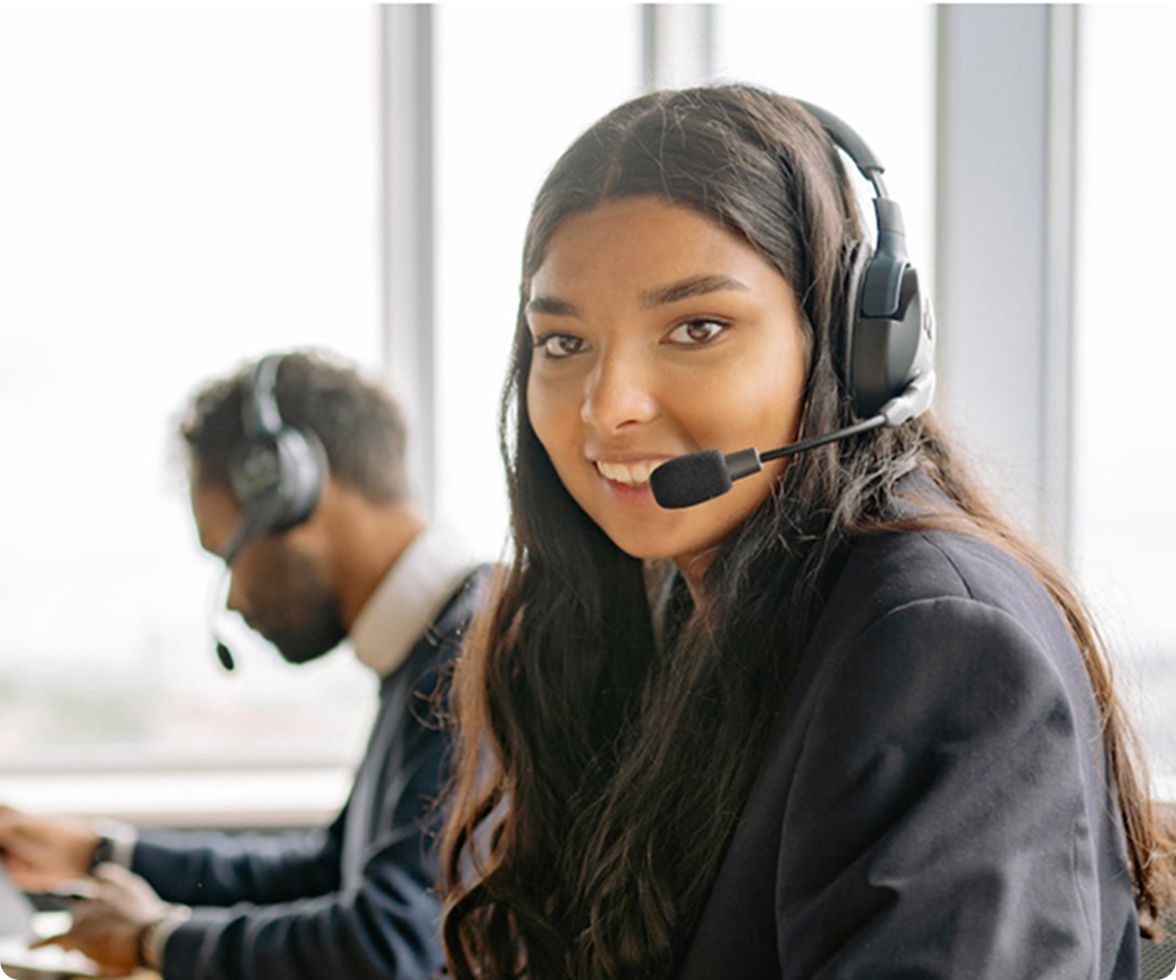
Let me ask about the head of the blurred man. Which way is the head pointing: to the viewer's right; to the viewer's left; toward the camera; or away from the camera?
to the viewer's left

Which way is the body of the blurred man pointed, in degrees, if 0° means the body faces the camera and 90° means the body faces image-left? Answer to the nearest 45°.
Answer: approximately 90°

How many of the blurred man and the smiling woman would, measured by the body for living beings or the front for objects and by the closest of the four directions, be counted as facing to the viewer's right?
0

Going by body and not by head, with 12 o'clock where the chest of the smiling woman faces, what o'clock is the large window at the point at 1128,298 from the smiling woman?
The large window is roughly at 5 o'clock from the smiling woman.

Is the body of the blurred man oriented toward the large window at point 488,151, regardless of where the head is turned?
no

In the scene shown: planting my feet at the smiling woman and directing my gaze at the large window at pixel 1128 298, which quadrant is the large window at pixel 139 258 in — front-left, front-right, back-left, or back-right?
front-left

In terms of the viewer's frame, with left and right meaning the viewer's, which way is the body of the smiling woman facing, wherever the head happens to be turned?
facing the viewer and to the left of the viewer

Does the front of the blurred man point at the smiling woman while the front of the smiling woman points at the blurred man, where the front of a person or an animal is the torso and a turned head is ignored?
no

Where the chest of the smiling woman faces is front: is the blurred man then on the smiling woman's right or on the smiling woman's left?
on the smiling woman's right

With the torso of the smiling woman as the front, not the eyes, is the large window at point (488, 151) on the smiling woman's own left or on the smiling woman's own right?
on the smiling woman's own right
